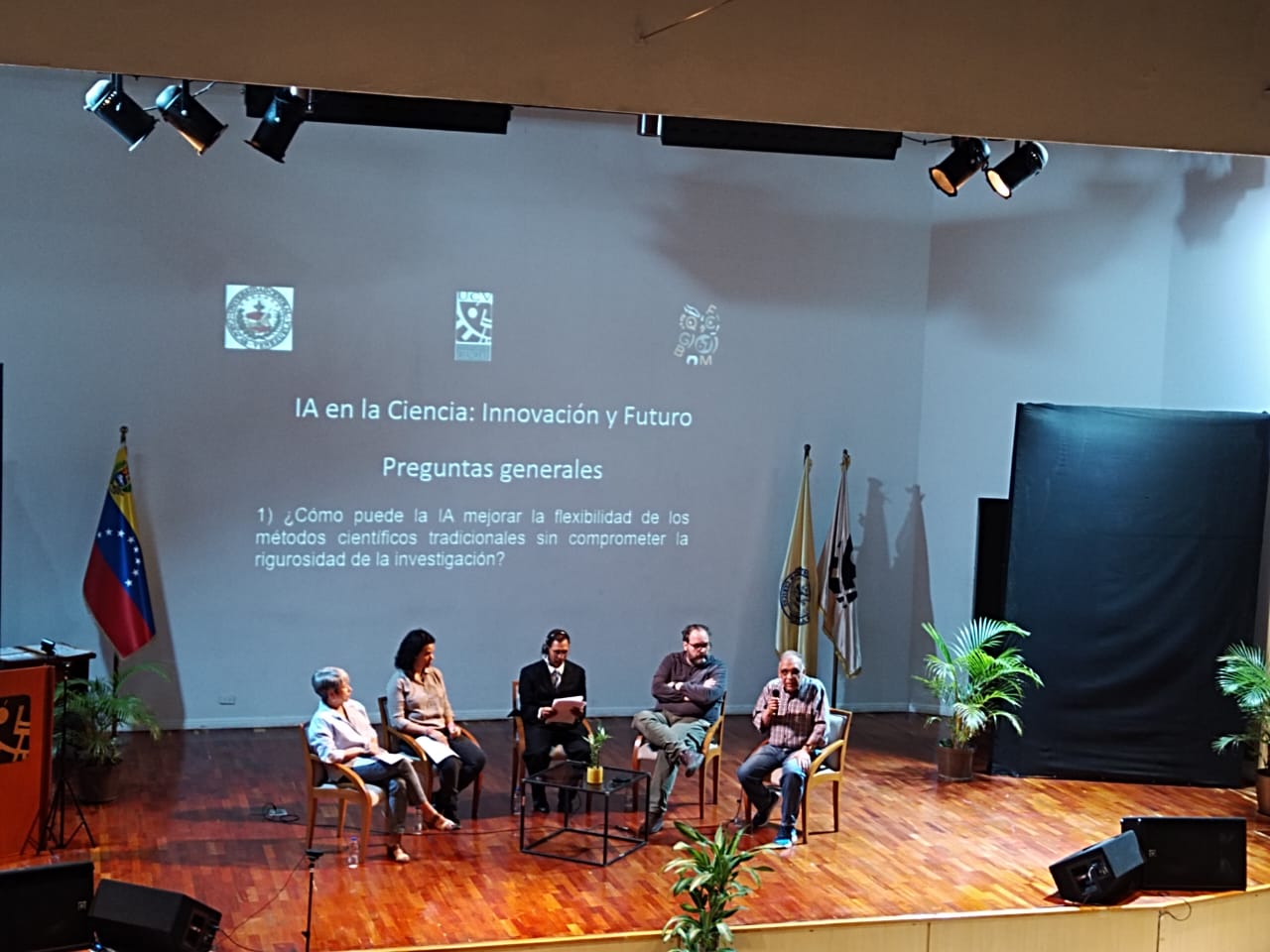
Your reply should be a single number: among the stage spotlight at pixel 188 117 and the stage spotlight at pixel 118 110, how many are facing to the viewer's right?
2

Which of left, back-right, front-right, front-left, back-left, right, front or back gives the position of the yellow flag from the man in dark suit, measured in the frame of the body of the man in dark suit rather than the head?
back-left

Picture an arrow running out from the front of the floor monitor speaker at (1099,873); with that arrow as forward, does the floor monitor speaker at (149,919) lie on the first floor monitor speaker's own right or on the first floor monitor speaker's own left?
on the first floor monitor speaker's own left

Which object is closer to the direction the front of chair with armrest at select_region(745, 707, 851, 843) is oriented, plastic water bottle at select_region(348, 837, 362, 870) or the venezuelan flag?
the plastic water bottle

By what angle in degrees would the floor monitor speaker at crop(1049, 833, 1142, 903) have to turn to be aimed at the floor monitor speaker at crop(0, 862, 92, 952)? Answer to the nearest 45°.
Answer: approximately 90° to its left

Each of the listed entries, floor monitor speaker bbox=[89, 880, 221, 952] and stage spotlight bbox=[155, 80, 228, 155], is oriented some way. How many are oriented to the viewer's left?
0

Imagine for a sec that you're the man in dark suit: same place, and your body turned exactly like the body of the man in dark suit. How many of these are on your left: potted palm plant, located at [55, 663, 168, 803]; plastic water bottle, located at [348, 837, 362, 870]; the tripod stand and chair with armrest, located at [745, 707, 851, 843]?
1

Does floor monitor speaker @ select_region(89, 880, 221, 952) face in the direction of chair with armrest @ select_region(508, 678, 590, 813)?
yes

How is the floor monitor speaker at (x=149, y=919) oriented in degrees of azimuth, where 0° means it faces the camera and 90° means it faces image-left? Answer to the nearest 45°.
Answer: approximately 225°

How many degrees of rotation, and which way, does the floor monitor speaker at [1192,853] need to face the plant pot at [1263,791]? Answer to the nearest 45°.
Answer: approximately 180°

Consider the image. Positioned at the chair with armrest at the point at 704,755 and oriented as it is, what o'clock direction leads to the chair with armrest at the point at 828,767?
the chair with armrest at the point at 828,767 is roughly at 8 o'clock from the chair with armrest at the point at 704,755.

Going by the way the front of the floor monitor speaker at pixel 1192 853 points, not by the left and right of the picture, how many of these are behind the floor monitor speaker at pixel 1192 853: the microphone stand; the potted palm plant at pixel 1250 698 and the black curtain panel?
2
